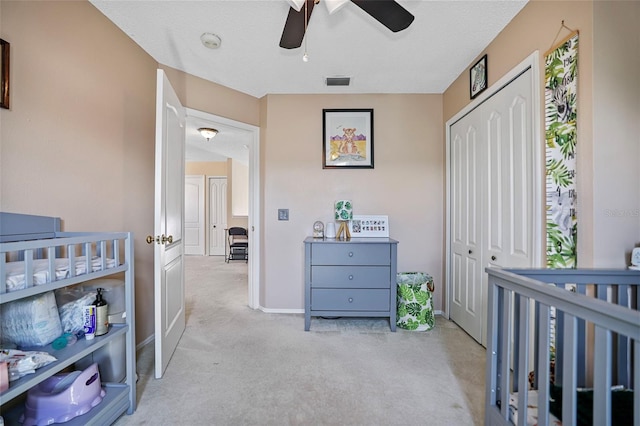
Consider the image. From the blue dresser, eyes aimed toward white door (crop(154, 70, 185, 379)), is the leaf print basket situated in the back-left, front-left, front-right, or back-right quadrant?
back-left

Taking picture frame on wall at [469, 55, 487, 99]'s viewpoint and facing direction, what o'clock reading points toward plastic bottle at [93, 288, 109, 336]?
The plastic bottle is roughly at 12 o'clock from the picture frame on wall.

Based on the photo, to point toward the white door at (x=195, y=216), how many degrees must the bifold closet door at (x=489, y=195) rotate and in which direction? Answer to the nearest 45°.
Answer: approximately 45° to its right

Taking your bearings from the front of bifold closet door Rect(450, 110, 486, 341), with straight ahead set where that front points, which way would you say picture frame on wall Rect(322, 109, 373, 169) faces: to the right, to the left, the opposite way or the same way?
to the left

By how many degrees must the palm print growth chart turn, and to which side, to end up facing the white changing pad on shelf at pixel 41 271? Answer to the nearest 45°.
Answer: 0° — it already faces it

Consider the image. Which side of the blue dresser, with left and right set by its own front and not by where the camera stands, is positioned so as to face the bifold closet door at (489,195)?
left

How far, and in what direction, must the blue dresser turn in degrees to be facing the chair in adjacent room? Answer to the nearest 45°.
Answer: approximately 135° to its right

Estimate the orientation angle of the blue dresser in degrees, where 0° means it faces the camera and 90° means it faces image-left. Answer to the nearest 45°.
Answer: approximately 0°

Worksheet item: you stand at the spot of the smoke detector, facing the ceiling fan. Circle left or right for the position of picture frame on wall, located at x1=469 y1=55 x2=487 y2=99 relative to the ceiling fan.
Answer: left

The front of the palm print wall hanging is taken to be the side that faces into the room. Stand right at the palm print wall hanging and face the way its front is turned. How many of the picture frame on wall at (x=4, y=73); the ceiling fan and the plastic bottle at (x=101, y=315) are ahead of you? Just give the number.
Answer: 3
